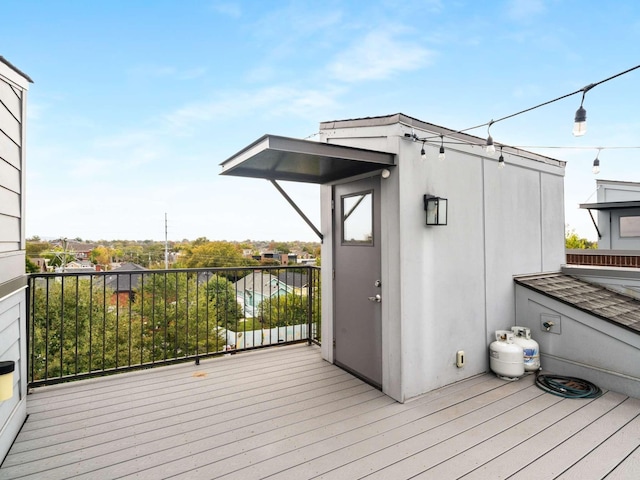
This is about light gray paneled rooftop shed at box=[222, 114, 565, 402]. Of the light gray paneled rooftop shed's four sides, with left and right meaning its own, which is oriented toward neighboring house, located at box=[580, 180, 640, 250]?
back

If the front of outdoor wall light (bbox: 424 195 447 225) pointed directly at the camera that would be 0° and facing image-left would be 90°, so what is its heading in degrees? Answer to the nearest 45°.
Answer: approximately 315°

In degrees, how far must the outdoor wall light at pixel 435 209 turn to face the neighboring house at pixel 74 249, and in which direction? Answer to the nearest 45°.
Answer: approximately 180°

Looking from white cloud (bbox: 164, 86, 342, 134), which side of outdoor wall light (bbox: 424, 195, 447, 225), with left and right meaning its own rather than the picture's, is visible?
back

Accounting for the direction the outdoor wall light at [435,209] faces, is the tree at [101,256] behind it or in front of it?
behind

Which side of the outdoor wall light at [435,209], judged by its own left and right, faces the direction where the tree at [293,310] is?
back

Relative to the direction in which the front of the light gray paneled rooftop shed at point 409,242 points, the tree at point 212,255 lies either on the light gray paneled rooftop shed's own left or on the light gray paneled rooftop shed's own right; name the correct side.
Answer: on the light gray paneled rooftop shed's own right

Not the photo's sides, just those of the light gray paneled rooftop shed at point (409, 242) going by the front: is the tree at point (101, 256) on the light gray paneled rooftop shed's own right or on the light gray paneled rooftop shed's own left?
on the light gray paneled rooftop shed's own right

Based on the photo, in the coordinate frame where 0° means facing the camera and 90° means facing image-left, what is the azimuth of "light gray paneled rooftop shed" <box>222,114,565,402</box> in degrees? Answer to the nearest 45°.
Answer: approximately 45°

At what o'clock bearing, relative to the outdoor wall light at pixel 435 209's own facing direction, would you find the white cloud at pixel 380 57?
The white cloud is roughly at 7 o'clock from the outdoor wall light.

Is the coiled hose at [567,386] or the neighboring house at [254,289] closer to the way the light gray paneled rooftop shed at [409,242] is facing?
the neighboring house

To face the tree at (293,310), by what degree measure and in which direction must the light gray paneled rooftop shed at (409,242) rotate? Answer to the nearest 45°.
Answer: approximately 90° to its right
